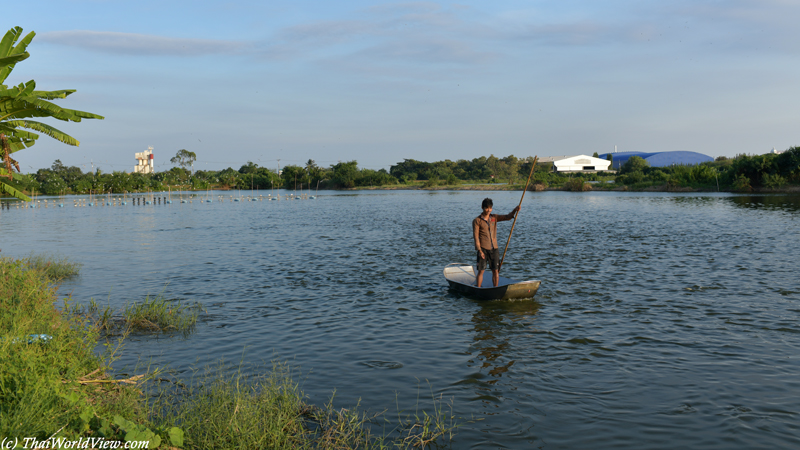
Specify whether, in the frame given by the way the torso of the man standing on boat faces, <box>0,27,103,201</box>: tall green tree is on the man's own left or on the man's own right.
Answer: on the man's own right

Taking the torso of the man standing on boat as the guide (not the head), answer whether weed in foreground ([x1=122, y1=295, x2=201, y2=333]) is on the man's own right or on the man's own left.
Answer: on the man's own right

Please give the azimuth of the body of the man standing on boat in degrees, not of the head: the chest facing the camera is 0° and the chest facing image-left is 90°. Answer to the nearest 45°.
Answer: approximately 315°
